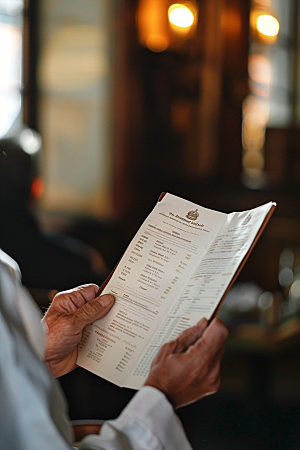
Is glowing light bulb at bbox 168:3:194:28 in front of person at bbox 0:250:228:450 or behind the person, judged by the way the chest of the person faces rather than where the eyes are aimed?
in front

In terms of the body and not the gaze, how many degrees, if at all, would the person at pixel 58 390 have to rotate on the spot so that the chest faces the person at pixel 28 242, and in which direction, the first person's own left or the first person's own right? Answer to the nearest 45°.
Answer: approximately 45° to the first person's own left

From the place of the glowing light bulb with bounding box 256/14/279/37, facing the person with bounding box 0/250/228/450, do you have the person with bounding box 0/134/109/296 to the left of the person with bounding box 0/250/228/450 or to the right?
right

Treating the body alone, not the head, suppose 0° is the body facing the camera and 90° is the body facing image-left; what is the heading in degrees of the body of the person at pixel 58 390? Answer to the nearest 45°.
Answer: approximately 225°

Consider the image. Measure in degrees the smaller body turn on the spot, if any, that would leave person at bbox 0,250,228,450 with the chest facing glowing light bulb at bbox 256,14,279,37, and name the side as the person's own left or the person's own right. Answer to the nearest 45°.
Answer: approximately 45° to the person's own left
